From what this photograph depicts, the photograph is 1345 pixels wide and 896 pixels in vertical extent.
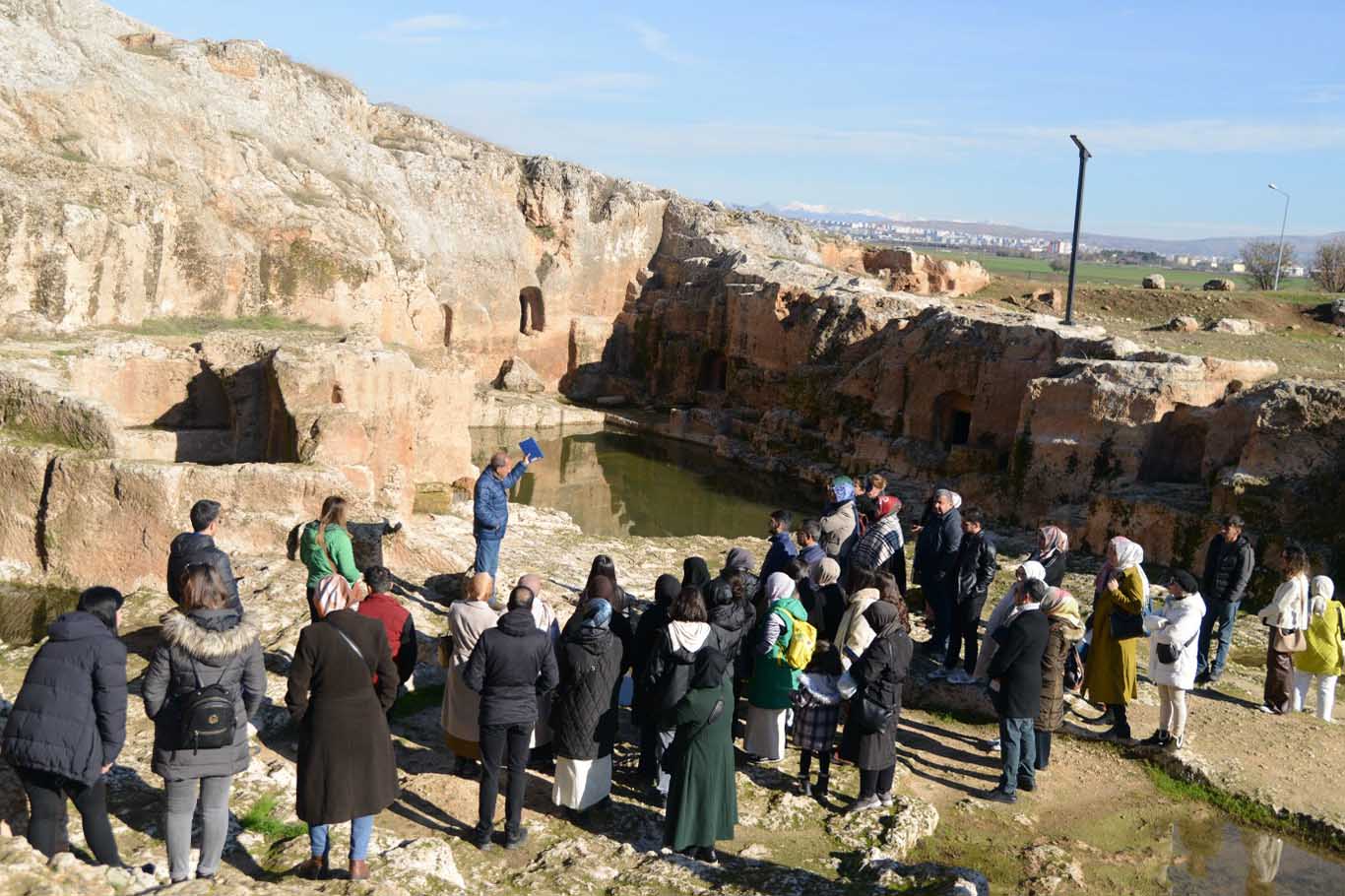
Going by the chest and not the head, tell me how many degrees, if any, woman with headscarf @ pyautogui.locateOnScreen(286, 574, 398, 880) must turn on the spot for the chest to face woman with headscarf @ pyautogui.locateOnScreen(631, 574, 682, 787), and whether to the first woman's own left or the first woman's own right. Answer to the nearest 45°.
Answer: approximately 45° to the first woman's own right

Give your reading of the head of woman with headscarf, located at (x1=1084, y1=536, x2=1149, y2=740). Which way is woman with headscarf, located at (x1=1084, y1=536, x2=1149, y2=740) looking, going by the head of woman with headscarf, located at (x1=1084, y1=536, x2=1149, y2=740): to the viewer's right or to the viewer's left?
to the viewer's left

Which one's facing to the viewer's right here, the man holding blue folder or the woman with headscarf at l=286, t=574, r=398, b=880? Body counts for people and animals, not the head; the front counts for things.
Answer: the man holding blue folder

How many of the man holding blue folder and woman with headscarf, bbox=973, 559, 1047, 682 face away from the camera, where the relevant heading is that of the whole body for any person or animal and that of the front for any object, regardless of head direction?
0

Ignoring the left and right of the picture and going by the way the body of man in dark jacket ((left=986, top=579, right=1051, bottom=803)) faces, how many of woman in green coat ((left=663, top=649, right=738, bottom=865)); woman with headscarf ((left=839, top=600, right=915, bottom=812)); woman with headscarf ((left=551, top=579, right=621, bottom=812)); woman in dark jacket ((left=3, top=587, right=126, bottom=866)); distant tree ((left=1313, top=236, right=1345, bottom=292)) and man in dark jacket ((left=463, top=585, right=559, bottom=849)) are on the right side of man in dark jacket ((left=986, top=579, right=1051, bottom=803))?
1

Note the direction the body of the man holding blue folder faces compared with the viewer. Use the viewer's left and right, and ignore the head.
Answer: facing to the right of the viewer

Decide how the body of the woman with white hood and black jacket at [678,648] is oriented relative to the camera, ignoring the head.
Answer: away from the camera

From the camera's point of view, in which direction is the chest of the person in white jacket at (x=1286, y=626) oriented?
to the viewer's left

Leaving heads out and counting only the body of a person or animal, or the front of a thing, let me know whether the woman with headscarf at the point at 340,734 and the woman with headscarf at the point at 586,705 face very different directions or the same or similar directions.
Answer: same or similar directions

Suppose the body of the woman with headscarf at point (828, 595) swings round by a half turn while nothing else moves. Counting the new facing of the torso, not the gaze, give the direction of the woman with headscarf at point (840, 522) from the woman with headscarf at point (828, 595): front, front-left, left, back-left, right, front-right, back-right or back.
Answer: back-left

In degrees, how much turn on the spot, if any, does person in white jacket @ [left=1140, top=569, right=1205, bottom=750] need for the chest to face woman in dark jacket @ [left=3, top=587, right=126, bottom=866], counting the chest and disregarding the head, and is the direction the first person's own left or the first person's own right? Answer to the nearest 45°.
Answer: approximately 45° to the first person's own left

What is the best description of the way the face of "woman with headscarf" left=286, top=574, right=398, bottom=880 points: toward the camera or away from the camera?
away from the camera

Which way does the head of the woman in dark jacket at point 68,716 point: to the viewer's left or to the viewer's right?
to the viewer's right

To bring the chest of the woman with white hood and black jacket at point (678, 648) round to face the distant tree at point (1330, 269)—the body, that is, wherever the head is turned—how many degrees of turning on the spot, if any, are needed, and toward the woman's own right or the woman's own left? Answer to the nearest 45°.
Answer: approximately 45° to the woman's own right

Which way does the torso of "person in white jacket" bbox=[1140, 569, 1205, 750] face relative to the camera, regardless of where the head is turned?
to the viewer's left

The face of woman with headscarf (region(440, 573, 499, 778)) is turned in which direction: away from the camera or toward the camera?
away from the camera

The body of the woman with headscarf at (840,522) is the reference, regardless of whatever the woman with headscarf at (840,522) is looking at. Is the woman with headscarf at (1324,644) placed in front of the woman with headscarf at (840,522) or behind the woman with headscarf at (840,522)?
behind
